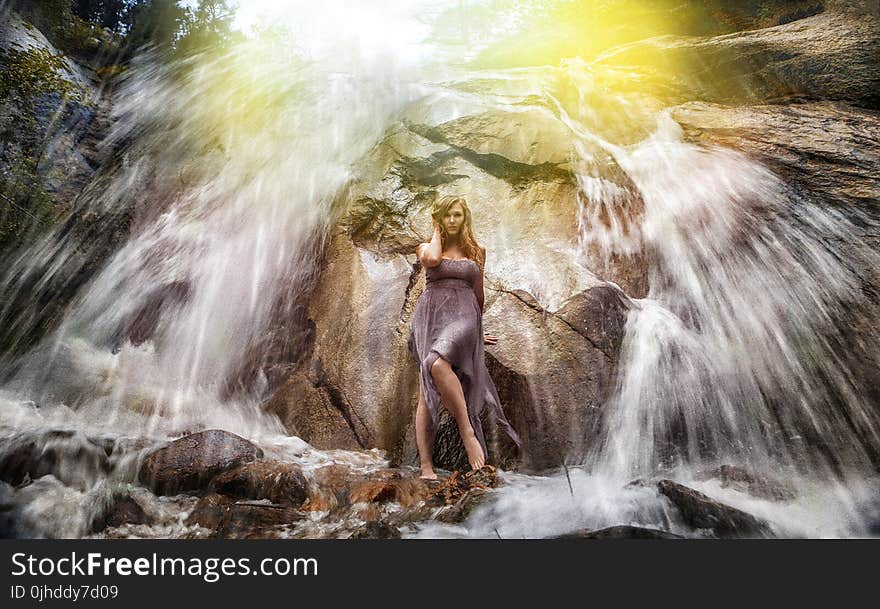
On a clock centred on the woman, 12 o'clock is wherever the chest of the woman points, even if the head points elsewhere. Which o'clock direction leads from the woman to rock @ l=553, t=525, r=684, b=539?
The rock is roughly at 11 o'clock from the woman.

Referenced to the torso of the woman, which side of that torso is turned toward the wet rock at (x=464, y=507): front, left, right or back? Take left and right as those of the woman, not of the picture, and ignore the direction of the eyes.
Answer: front

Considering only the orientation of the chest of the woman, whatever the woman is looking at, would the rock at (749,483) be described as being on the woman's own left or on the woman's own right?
on the woman's own left

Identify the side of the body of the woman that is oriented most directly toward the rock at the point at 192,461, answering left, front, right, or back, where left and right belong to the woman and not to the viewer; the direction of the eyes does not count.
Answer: right

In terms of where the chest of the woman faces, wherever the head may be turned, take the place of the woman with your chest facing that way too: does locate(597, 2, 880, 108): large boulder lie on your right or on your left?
on your left

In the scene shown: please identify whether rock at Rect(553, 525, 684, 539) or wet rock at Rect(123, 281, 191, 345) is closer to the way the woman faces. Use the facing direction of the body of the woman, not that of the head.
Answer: the rock

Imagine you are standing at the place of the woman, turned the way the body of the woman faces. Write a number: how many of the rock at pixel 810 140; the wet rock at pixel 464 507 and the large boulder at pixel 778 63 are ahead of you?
1

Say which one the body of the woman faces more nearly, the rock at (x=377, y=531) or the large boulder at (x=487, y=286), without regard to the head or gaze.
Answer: the rock

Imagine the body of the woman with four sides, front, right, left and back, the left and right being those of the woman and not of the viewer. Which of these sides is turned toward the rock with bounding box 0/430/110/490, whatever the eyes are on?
right

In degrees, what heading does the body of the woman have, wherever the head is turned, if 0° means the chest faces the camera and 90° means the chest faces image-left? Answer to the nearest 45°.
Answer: approximately 0°

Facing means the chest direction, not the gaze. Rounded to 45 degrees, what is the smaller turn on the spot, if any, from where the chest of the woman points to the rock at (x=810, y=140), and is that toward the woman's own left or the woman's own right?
approximately 135° to the woman's own left

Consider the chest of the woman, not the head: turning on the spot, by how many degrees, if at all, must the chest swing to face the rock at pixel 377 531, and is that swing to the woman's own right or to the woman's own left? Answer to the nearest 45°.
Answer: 0° — they already face it

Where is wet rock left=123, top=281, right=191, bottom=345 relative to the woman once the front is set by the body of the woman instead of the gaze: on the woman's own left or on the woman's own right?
on the woman's own right
